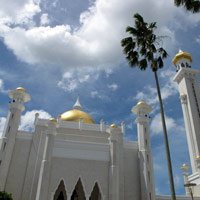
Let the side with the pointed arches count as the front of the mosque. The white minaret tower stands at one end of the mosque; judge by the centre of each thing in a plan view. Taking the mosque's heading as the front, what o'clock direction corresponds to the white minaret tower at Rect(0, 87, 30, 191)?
The white minaret tower is roughly at 3 o'clock from the mosque.

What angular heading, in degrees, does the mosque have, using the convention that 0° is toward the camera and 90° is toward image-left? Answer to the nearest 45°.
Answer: approximately 0°
